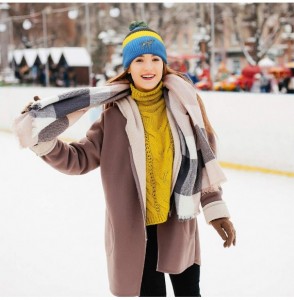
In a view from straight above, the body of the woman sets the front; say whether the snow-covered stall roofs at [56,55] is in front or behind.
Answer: behind

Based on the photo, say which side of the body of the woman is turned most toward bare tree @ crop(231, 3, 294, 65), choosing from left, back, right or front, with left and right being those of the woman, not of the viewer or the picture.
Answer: back

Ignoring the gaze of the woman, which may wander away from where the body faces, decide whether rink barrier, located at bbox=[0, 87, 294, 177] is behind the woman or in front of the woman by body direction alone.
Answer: behind

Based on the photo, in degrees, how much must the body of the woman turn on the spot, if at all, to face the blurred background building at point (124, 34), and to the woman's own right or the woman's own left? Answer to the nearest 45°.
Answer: approximately 180°

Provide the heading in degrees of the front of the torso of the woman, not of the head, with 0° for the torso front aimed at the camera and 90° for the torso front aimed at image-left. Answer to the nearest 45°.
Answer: approximately 0°

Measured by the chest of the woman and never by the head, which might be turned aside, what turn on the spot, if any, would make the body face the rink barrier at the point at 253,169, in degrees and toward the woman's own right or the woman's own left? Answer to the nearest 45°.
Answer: approximately 180°

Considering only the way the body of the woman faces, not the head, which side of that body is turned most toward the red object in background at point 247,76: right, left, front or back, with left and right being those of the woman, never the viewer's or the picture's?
back

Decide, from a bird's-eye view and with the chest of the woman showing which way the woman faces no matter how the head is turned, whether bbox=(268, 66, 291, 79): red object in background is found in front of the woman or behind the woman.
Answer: behind
